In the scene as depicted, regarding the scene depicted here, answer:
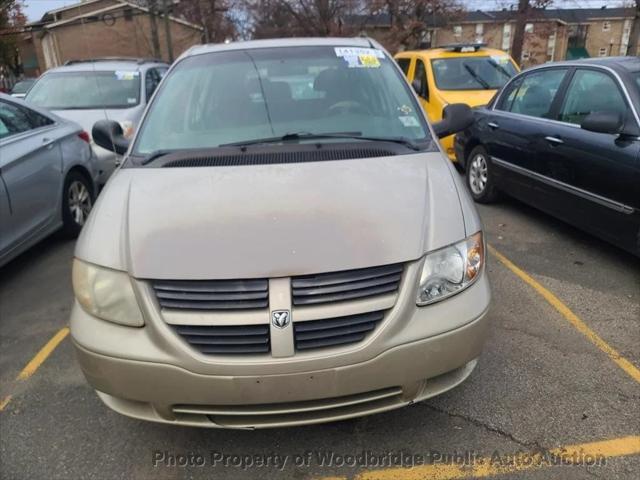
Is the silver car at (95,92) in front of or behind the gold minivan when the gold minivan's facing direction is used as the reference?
behind

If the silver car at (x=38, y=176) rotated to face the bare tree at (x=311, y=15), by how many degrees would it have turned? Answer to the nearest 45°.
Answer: approximately 180°

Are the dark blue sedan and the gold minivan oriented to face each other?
no

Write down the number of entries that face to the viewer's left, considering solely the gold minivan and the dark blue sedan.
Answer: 0

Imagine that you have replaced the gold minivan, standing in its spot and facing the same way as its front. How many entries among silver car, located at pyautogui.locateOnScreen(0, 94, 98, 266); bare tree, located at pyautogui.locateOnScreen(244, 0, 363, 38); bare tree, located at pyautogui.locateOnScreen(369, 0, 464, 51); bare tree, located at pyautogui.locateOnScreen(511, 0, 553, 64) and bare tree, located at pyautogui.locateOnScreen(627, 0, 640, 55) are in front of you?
0

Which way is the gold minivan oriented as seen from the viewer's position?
toward the camera

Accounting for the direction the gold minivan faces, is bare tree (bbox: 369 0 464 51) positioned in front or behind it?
behind

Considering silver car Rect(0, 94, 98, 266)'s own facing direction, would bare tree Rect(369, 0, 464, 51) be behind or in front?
behind

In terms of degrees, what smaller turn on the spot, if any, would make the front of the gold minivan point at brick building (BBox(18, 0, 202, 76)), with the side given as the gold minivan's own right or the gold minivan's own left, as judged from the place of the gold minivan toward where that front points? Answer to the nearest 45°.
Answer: approximately 180°

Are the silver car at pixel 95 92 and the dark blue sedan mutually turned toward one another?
no

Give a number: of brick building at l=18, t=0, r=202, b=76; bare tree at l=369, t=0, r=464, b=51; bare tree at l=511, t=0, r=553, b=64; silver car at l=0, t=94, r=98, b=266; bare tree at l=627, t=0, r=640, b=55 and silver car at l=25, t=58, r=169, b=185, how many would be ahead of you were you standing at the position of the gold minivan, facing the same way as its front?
0

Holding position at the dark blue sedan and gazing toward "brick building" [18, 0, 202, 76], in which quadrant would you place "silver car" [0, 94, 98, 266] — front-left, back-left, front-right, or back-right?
front-left

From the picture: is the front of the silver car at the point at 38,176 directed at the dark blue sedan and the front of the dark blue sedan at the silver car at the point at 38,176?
no

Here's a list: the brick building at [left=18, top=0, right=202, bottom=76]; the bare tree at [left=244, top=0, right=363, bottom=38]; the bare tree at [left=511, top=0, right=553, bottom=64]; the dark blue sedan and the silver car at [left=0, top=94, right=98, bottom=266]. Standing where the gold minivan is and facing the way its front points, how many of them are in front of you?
0

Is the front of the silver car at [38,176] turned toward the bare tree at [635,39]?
no
